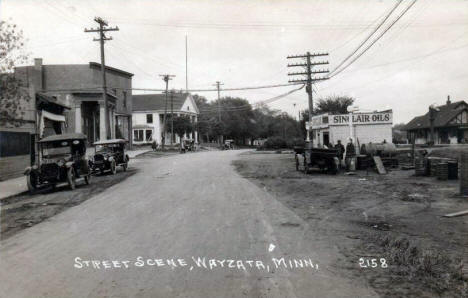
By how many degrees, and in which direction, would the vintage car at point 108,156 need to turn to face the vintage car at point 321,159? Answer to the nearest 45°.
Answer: approximately 90° to its left

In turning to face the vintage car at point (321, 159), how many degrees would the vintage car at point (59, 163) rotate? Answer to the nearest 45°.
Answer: approximately 135° to its left

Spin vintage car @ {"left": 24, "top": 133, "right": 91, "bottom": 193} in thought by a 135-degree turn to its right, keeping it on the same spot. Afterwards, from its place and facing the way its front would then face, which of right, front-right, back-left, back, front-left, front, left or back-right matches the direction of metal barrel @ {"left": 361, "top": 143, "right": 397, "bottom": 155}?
right

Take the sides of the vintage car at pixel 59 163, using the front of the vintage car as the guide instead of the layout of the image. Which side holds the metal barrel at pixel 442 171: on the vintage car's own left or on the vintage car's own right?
on the vintage car's own left

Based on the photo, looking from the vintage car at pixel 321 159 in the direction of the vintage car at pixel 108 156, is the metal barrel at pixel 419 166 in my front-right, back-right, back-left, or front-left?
back-left

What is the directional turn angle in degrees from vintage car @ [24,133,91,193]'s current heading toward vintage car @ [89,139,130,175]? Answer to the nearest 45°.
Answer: approximately 180°

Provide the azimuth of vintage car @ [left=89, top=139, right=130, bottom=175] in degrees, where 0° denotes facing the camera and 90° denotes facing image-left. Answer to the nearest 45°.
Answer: approximately 45°

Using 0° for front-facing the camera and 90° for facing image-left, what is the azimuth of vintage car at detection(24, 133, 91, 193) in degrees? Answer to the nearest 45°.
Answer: approximately 45°

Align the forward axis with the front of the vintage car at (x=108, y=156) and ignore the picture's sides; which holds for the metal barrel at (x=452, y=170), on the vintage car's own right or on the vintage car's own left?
on the vintage car's own left

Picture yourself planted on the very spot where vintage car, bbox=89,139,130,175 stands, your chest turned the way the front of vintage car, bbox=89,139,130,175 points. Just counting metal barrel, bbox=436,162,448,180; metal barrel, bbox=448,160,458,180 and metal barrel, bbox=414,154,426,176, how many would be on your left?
3
